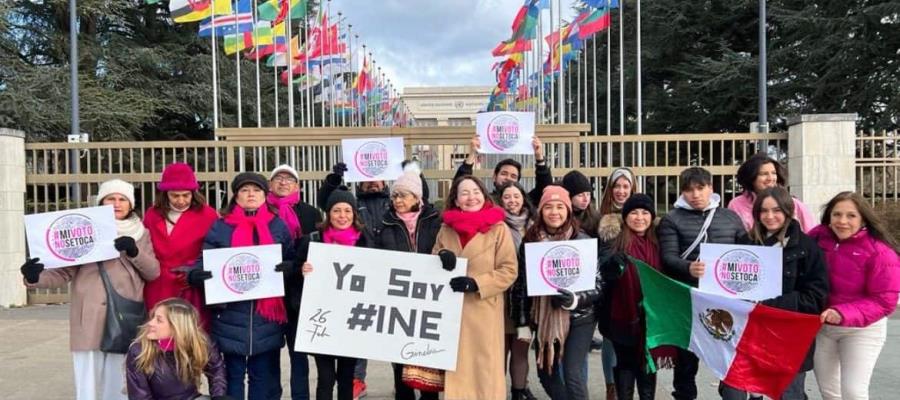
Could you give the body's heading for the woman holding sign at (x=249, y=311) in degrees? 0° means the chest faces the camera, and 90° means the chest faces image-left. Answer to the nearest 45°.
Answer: approximately 0°

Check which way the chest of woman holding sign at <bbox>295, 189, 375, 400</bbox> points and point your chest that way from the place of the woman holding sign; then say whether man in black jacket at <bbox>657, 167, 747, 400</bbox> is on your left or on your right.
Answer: on your left

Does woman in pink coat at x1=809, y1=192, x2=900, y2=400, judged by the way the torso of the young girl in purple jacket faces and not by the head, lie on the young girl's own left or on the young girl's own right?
on the young girl's own left

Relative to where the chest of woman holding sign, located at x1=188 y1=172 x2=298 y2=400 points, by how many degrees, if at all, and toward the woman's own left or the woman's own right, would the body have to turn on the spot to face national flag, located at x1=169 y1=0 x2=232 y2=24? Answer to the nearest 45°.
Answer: approximately 180°

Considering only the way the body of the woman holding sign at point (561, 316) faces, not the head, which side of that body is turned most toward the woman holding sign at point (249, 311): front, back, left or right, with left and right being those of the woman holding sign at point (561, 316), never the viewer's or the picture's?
right

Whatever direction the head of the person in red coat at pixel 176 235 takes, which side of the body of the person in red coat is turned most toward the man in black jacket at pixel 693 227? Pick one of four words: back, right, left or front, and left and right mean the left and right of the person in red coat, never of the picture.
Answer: left

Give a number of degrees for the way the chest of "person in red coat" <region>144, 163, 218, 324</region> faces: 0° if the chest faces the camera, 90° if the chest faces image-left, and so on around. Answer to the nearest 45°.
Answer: approximately 0°

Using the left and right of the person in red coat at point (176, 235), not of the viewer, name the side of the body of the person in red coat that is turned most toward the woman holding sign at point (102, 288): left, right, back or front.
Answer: right

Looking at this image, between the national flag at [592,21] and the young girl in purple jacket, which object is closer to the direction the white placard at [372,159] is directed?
the young girl in purple jacket

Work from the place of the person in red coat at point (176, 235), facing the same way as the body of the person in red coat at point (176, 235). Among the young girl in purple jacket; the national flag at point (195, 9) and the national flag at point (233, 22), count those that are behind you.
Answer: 2
